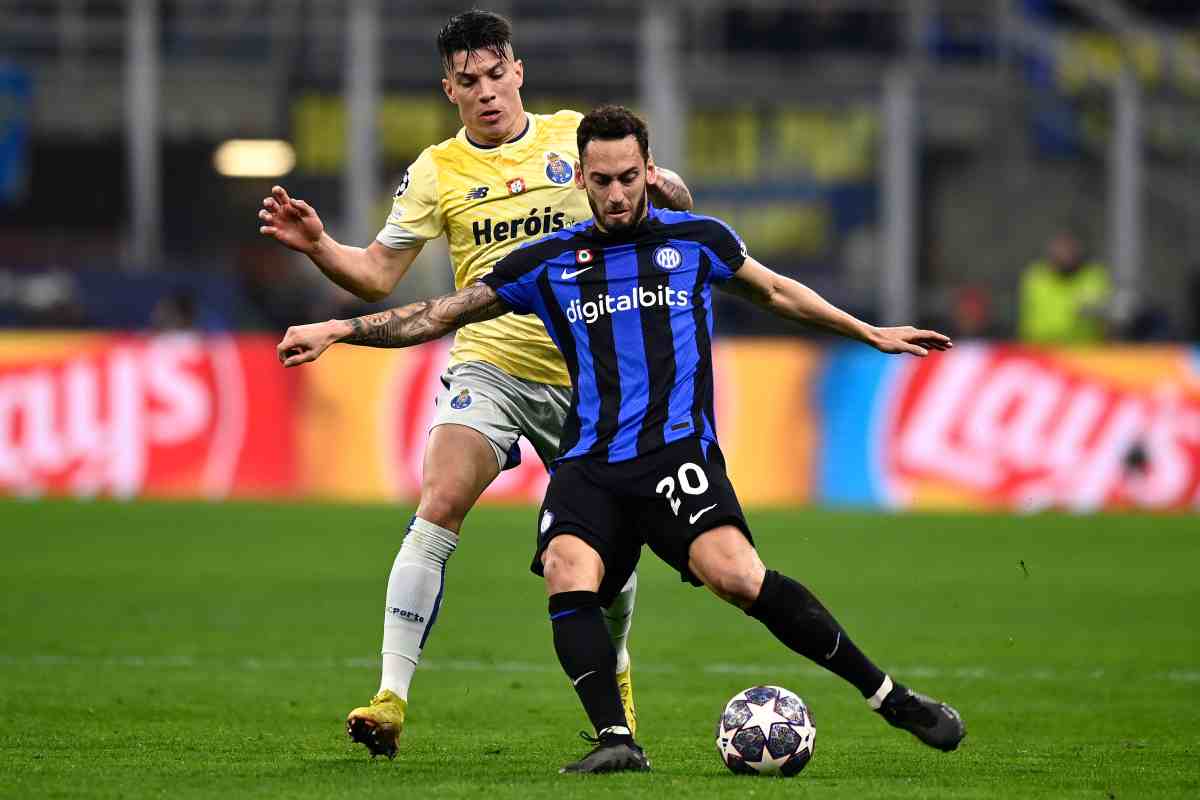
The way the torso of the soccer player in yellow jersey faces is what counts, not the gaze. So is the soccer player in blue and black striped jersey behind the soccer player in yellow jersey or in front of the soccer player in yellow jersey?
in front

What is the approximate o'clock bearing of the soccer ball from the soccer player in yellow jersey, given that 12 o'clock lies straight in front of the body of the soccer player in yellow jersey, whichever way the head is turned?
The soccer ball is roughly at 11 o'clock from the soccer player in yellow jersey.

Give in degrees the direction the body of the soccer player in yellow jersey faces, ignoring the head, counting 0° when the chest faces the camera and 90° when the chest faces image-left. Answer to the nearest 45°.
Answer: approximately 0°

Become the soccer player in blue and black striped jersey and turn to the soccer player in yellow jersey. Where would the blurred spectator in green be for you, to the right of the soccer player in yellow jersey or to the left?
right

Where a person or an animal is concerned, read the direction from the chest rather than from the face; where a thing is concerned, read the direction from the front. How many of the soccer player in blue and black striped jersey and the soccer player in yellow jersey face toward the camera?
2

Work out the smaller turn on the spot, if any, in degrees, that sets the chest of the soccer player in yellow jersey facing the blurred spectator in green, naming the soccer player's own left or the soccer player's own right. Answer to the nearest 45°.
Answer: approximately 135° to the soccer player's own left

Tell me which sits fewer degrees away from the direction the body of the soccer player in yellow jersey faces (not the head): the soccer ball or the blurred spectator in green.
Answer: the soccer ball
